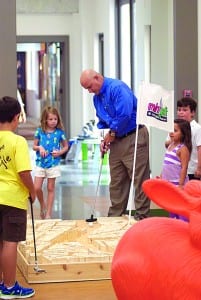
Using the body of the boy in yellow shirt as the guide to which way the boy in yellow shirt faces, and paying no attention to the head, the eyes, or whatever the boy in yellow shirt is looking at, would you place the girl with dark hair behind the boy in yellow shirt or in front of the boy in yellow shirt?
in front

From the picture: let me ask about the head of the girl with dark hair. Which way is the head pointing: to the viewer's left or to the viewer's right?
to the viewer's left

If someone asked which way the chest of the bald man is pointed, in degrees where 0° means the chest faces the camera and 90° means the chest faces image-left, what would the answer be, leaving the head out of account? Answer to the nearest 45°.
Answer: approximately 45°

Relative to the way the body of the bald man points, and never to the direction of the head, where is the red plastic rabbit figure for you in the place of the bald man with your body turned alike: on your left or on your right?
on your left

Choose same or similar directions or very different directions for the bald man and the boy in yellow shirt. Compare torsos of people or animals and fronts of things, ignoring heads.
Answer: very different directions

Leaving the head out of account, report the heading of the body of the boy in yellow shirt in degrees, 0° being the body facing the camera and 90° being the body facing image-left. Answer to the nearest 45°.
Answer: approximately 225°

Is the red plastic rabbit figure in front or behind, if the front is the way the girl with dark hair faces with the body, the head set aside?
in front

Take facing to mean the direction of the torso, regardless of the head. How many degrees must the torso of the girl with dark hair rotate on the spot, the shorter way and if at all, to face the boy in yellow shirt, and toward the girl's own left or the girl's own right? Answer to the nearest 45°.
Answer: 0° — they already face them

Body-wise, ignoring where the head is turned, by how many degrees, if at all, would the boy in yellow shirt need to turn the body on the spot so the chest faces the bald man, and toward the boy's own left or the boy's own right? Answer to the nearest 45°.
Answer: approximately 45° to the boy's own left

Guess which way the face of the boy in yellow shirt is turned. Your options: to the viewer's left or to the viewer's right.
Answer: to the viewer's right

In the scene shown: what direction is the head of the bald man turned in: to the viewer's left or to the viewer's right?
to the viewer's left
